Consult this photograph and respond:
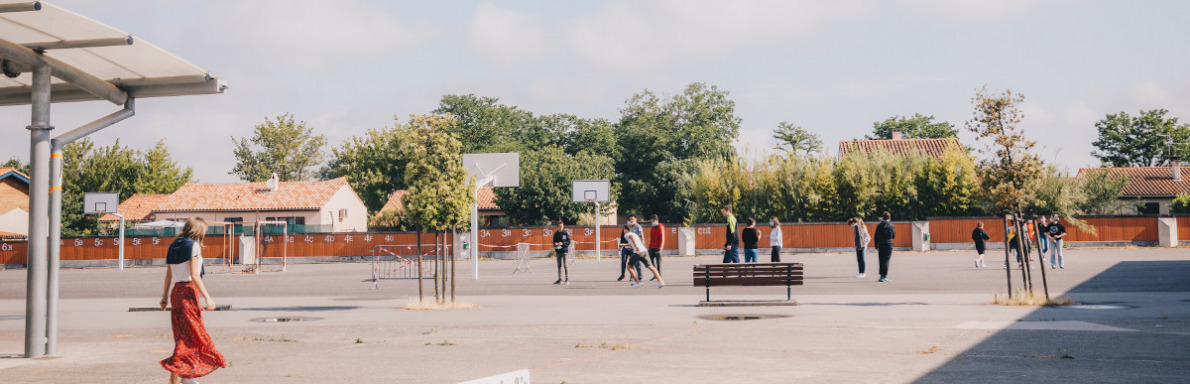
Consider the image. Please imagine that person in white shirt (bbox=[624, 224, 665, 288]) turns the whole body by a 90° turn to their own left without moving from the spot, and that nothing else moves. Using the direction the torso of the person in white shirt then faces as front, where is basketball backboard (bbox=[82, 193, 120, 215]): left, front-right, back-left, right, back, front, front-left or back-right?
back-right

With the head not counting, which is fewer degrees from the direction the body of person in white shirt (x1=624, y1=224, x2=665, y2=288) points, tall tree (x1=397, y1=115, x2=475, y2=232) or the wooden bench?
the tall tree

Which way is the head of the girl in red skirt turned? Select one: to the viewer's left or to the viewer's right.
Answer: to the viewer's right

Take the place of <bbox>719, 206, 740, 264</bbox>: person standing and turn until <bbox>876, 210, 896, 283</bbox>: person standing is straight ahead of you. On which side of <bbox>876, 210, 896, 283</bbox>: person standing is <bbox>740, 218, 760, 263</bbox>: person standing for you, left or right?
left

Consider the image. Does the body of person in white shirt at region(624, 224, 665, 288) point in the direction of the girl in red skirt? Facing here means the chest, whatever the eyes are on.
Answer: no

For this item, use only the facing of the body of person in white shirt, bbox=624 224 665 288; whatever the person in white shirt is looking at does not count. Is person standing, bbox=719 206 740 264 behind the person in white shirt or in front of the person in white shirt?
behind

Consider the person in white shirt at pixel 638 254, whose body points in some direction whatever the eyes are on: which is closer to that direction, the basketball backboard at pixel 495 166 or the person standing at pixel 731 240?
the basketball backboard

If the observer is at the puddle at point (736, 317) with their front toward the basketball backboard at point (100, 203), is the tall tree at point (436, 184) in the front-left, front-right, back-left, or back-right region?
front-left

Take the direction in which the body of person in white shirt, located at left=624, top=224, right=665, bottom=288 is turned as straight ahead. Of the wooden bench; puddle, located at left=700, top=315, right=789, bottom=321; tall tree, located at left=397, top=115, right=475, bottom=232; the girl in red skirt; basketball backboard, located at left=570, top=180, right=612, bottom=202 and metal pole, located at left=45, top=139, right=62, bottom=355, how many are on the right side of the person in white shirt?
1

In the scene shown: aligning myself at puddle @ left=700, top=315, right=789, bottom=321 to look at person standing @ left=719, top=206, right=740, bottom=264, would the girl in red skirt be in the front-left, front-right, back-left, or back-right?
back-left
